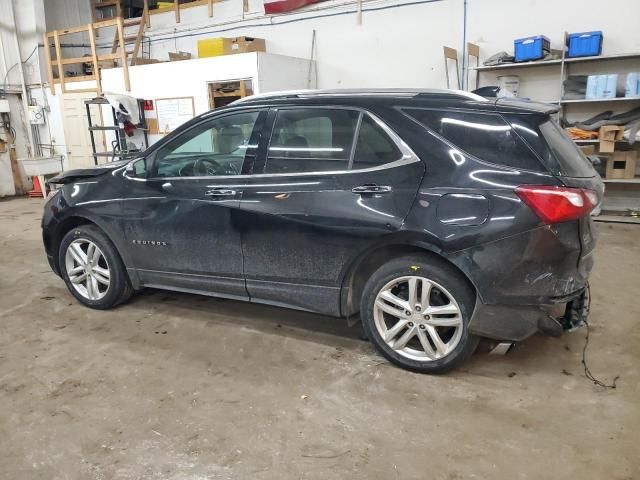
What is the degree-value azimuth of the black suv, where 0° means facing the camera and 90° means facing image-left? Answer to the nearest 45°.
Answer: approximately 135°

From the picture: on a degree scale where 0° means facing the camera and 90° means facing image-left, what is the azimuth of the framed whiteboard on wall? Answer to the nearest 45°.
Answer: approximately 0°

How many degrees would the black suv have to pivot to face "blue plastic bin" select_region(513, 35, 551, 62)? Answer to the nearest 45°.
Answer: approximately 90° to its right

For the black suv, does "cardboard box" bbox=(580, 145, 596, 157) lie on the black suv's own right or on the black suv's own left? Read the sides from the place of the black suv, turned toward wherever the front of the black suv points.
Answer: on the black suv's own right

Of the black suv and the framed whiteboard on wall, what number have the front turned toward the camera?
1

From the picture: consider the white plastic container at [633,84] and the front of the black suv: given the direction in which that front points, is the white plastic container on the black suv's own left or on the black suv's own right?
on the black suv's own right
